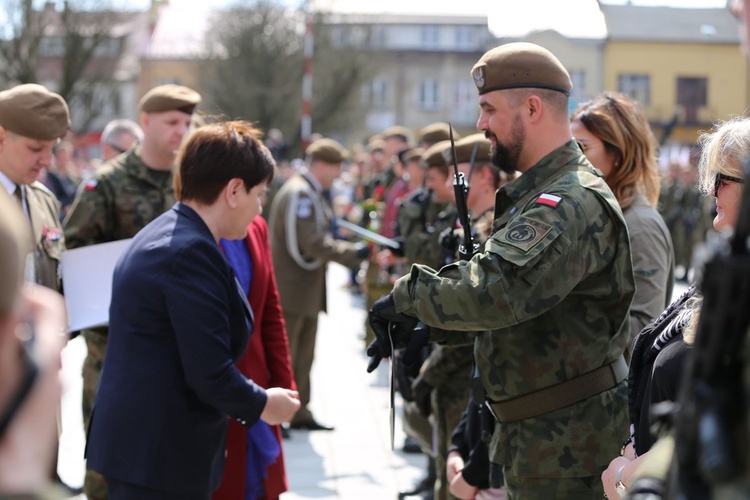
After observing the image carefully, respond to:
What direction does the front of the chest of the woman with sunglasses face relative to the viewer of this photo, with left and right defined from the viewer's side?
facing to the left of the viewer

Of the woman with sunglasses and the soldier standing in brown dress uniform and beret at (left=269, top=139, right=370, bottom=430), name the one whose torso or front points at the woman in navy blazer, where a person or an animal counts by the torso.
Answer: the woman with sunglasses

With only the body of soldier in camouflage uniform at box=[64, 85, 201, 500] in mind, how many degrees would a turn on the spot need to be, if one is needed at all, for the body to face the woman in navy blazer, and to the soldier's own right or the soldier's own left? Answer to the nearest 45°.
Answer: approximately 45° to the soldier's own right

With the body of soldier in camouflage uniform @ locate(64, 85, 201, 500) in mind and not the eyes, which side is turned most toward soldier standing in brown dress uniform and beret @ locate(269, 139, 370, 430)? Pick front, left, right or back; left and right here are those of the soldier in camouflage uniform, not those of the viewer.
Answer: left

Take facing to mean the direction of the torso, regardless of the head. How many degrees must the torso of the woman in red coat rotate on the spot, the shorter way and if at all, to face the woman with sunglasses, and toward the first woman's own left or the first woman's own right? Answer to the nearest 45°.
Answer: approximately 45° to the first woman's own left

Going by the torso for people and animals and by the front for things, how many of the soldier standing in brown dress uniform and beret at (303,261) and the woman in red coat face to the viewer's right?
1

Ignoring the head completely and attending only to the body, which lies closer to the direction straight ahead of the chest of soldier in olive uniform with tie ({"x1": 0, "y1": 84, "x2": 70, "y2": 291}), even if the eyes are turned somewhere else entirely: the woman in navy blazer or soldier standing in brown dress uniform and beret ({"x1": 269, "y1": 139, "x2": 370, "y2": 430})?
the woman in navy blazer

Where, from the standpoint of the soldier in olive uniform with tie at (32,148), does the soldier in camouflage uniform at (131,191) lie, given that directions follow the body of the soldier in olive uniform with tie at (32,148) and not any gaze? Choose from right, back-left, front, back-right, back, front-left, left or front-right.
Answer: left

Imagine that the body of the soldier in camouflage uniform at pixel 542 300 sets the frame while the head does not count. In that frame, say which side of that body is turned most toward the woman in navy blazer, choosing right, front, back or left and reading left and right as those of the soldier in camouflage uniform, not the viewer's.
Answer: front

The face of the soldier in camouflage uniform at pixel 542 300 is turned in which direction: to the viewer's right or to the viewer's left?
to the viewer's left

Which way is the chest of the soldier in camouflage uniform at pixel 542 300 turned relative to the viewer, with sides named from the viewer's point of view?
facing to the left of the viewer

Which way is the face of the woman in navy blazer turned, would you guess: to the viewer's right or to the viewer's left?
to the viewer's right

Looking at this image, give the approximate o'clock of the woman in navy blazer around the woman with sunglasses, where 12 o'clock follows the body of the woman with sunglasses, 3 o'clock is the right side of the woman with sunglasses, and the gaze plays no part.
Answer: The woman in navy blazer is roughly at 12 o'clock from the woman with sunglasses.

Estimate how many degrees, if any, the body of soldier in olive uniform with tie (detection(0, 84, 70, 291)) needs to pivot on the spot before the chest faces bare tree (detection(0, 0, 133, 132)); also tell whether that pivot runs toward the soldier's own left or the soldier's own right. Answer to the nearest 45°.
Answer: approximately 135° to the soldier's own left

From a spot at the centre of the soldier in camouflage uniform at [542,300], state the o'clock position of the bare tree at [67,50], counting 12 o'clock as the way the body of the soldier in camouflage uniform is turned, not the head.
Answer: The bare tree is roughly at 2 o'clock from the soldier in camouflage uniform.

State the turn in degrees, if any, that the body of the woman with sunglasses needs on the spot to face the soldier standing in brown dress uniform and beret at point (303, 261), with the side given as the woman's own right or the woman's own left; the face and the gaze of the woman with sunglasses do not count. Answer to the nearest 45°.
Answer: approximately 45° to the woman's own right

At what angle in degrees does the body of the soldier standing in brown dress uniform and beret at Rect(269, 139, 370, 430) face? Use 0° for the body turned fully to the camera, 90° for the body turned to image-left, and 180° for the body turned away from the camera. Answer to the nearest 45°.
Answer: approximately 270°

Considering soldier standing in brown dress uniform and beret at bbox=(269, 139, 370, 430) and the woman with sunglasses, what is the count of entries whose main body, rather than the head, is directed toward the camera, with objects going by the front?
0
